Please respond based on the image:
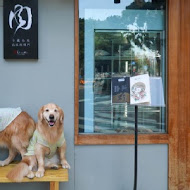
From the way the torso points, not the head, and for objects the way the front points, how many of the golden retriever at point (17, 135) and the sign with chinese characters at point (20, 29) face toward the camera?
1

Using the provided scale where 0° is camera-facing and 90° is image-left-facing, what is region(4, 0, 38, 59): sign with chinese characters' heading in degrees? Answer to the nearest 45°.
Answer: approximately 0°

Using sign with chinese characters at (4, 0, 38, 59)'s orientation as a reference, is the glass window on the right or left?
on its left

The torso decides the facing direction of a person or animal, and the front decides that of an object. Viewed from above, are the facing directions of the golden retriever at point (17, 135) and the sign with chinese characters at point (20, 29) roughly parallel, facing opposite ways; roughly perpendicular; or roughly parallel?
roughly perpendicular
